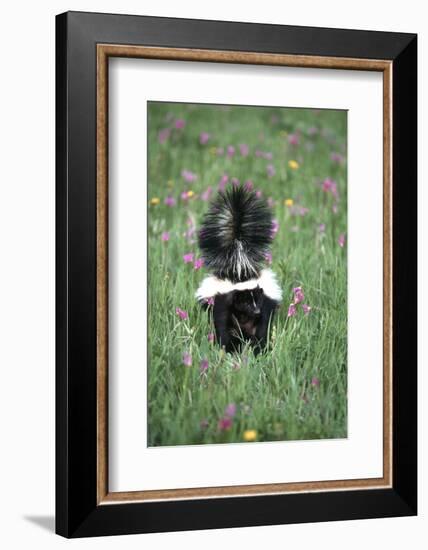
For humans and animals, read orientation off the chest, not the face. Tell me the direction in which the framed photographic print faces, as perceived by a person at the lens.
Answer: facing the viewer and to the right of the viewer
